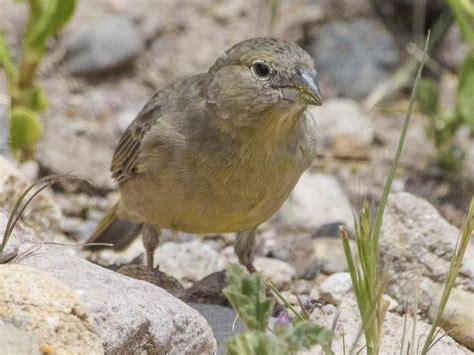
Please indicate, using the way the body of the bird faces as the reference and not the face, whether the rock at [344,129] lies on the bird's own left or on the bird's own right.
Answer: on the bird's own left

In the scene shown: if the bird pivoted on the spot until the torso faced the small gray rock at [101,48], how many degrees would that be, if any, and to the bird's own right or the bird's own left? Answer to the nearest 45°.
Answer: approximately 135° to the bird's own left

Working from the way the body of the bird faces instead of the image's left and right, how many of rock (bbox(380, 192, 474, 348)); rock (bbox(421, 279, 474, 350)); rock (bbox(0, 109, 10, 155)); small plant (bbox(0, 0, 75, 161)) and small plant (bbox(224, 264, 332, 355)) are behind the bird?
2

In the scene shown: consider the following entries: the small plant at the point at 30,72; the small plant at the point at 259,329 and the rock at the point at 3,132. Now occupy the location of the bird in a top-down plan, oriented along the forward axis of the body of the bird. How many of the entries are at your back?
2

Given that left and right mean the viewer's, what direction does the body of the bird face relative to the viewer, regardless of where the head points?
facing the viewer and to the right of the viewer

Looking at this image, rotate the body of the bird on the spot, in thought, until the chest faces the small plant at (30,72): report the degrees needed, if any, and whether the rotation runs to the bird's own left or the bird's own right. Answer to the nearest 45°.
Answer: approximately 180°

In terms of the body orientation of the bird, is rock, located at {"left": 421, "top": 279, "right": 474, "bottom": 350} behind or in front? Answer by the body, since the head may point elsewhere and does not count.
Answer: in front

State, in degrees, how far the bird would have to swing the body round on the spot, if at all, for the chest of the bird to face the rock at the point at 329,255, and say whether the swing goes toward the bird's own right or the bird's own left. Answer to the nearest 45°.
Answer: approximately 90° to the bird's own left

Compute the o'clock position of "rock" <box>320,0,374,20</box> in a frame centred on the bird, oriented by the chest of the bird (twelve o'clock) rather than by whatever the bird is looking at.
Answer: The rock is roughly at 8 o'clock from the bird.
